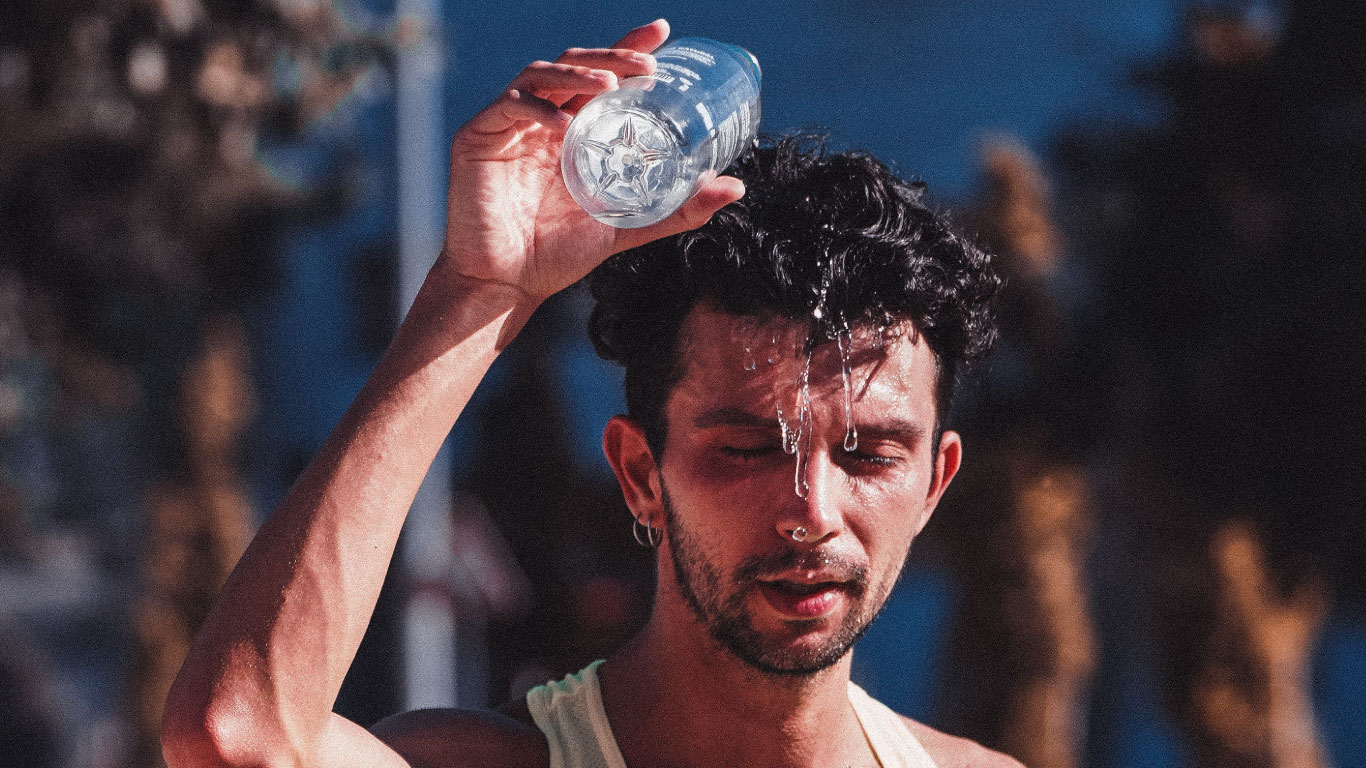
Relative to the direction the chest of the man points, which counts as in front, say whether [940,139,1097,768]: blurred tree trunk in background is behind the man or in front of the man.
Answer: behind

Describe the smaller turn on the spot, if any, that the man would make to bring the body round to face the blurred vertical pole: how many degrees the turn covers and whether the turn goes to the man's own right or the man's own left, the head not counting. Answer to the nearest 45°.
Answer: approximately 180°

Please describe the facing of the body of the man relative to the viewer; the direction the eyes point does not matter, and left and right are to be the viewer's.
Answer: facing the viewer

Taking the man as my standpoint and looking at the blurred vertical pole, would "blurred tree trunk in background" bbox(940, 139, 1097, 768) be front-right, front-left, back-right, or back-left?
front-right

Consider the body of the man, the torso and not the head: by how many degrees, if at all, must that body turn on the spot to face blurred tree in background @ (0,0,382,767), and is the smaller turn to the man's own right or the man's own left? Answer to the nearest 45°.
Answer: approximately 135° to the man's own right
